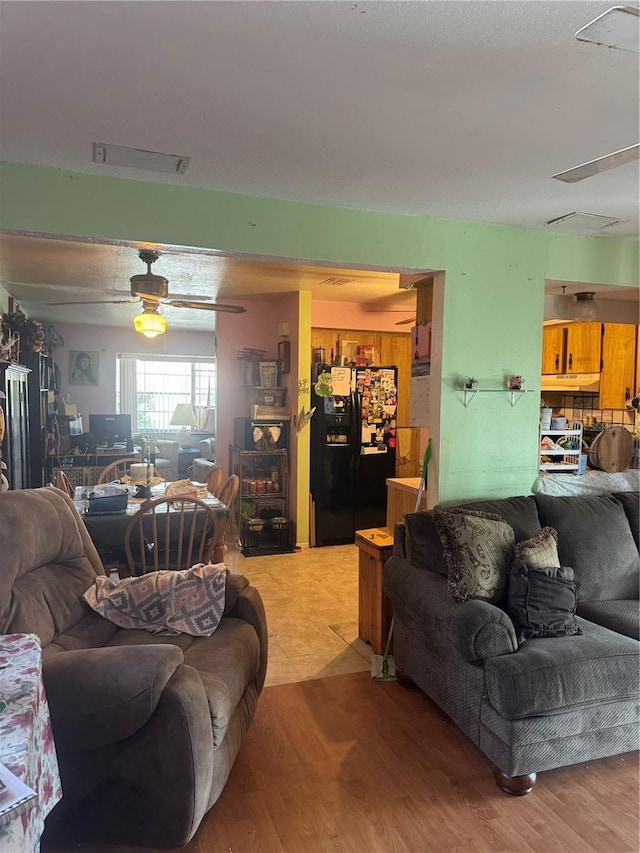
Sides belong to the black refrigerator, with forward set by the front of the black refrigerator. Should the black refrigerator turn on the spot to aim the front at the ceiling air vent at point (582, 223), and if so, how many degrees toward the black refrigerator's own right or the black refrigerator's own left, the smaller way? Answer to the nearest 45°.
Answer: approximately 45° to the black refrigerator's own left

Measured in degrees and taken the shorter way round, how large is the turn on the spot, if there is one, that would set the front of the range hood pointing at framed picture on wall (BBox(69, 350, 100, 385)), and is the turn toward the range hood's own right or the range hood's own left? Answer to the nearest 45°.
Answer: approximately 90° to the range hood's own right

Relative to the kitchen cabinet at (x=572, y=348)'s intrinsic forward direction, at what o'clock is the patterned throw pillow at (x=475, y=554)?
The patterned throw pillow is roughly at 12 o'clock from the kitchen cabinet.

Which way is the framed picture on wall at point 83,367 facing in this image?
toward the camera

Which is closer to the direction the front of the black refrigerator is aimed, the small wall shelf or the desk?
the small wall shelf

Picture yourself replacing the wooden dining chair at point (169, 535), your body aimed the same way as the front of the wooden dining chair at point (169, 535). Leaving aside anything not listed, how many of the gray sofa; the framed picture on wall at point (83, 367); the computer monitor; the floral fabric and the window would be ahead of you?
3

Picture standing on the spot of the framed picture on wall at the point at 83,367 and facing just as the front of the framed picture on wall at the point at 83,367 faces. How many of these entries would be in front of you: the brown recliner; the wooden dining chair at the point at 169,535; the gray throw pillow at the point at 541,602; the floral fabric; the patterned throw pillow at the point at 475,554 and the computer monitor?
6

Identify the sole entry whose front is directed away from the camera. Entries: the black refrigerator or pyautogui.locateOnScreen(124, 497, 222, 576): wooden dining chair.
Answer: the wooden dining chair

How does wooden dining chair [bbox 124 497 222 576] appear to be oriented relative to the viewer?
away from the camera

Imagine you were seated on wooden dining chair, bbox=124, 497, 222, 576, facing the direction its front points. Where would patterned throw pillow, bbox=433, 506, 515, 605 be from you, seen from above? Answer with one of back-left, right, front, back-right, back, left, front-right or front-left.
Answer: back-right

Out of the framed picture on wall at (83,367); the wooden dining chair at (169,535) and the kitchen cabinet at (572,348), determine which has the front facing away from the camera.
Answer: the wooden dining chair

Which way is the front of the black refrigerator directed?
toward the camera

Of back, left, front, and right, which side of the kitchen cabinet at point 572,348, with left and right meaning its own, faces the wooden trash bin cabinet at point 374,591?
front

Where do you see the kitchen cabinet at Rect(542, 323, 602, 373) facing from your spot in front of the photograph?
facing the viewer

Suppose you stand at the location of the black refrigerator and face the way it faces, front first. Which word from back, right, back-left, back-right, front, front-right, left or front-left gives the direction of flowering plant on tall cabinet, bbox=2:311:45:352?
right

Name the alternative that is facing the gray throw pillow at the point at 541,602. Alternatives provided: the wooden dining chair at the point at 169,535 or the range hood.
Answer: the range hood

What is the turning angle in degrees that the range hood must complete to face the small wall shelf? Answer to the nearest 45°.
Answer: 0° — it already faces it

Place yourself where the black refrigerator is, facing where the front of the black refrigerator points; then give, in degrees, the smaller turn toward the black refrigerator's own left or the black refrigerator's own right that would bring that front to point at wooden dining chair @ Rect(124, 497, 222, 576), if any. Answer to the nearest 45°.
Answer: approximately 45° to the black refrigerator's own right

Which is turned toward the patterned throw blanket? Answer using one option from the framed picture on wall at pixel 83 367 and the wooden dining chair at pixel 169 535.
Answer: the framed picture on wall
